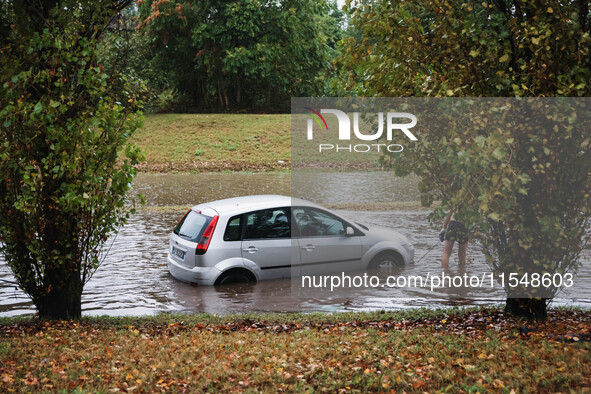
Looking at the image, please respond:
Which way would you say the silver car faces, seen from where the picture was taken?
facing away from the viewer and to the right of the viewer
